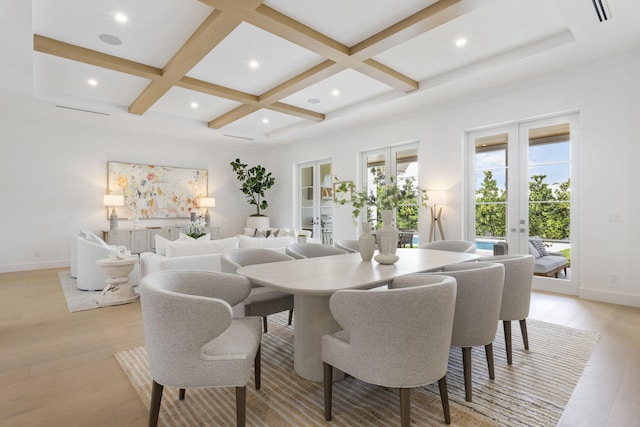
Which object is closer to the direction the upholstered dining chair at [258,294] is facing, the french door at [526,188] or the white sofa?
the french door

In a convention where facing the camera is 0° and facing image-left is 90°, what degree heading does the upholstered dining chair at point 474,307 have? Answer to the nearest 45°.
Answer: approximately 135°

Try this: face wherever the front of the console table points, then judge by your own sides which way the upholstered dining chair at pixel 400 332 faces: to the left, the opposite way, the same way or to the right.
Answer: the opposite way

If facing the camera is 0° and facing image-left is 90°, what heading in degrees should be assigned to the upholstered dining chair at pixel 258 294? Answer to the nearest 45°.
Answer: approximately 315°

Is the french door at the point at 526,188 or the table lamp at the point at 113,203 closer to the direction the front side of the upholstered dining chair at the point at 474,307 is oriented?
the table lamp

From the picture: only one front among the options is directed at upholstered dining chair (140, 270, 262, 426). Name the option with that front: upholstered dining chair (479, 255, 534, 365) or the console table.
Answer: the console table

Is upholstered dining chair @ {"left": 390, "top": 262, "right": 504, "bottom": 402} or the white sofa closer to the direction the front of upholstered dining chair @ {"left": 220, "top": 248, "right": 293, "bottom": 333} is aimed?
the upholstered dining chair

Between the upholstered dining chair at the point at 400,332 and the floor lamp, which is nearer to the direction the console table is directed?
the upholstered dining chair
